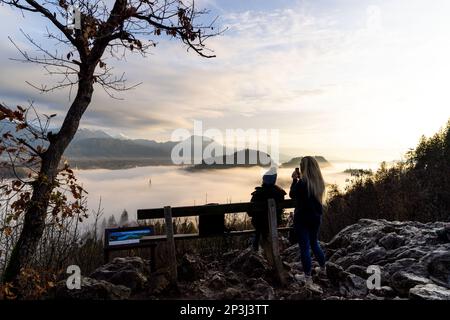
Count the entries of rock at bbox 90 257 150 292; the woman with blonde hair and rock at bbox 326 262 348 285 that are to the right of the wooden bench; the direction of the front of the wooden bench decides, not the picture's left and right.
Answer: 2

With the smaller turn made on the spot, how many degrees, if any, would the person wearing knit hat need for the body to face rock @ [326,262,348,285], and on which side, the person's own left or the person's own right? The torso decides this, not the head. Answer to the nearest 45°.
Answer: approximately 135° to the person's own right

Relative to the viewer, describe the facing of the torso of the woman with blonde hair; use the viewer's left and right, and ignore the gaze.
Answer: facing away from the viewer and to the left of the viewer

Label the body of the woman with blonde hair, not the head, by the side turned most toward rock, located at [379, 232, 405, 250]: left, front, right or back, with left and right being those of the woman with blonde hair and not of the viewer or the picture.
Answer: right

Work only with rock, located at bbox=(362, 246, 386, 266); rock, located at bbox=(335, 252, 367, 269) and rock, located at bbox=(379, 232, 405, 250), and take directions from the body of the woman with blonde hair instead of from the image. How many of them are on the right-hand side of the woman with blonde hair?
3

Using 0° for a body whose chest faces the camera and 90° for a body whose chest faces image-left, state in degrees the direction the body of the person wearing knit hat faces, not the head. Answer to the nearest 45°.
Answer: approximately 180°

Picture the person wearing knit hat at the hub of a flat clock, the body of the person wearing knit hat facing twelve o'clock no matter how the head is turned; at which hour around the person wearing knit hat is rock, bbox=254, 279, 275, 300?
The rock is roughly at 6 o'clock from the person wearing knit hat.

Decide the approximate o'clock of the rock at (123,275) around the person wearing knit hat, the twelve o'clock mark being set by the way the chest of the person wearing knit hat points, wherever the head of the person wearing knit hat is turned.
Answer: The rock is roughly at 8 o'clock from the person wearing knit hat.

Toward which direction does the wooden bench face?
away from the camera

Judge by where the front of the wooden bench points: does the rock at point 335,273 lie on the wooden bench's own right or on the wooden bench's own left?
on the wooden bench's own right

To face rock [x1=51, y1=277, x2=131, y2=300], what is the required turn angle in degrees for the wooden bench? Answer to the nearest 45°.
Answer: approximately 135° to its left

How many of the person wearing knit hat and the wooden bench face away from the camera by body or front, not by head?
2

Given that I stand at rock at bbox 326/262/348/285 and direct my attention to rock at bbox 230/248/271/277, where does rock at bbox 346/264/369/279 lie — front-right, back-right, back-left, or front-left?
back-right

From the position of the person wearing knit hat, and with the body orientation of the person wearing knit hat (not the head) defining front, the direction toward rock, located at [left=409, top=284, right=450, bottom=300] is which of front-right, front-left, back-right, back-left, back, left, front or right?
back-right
